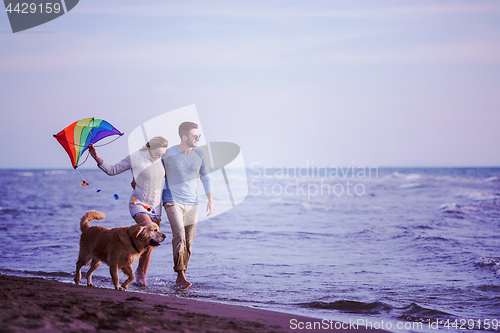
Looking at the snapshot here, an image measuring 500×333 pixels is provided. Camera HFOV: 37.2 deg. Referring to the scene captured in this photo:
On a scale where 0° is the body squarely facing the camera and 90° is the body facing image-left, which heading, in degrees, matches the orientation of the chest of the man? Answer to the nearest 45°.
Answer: approximately 0°

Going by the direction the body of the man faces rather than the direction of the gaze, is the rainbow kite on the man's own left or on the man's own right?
on the man's own right

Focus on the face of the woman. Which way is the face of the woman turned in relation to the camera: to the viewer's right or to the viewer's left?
to the viewer's right
